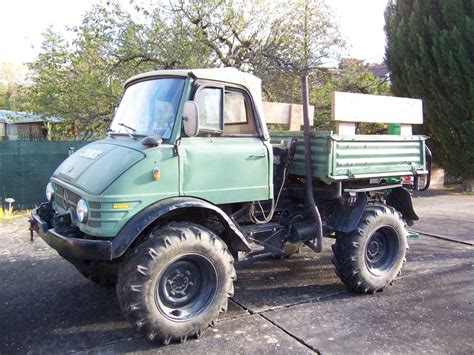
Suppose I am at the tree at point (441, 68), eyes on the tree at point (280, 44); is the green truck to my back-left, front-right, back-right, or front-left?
front-left

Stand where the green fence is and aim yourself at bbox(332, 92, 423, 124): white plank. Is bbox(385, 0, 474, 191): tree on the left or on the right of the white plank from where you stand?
left

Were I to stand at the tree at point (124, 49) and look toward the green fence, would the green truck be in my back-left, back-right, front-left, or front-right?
front-left

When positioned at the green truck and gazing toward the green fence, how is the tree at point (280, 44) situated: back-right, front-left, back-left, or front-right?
front-right

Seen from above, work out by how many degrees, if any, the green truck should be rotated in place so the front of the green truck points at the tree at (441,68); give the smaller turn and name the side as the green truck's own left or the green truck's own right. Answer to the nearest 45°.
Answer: approximately 180°

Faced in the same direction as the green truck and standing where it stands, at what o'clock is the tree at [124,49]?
The tree is roughly at 4 o'clock from the green truck.

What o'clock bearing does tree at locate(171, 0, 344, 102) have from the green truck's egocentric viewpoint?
The tree is roughly at 5 o'clock from the green truck.

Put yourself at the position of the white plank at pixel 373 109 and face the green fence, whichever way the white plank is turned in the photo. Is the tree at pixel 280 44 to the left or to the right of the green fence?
right

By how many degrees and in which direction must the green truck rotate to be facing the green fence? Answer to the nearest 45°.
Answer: approximately 90° to its right
